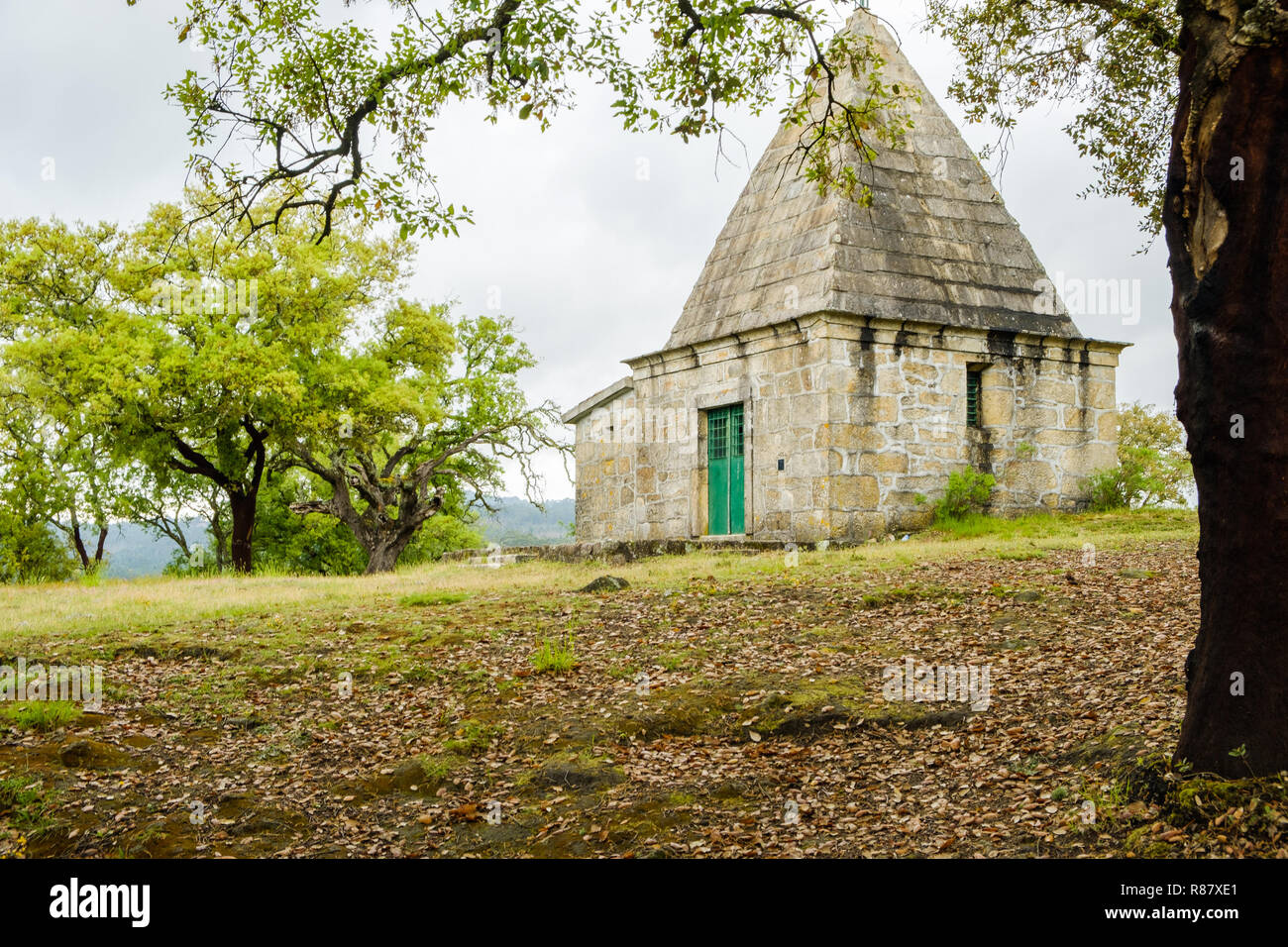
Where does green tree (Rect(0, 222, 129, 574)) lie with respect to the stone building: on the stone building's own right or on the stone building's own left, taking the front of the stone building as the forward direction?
on the stone building's own right

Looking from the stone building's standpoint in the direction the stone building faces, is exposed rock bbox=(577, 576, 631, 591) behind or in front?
in front

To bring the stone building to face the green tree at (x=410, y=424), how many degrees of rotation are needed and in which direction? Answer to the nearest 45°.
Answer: approximately 90° to its right

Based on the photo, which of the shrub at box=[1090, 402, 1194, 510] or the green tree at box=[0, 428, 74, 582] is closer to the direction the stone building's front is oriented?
the green tree

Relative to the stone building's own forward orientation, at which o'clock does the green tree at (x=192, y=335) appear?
The green tree is roughly at 2 o'clock from the stone building.

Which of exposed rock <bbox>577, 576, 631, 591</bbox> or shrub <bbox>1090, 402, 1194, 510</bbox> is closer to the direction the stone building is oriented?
the exposed rock

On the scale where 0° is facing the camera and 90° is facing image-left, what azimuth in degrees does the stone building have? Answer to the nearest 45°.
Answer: approximately 45°
